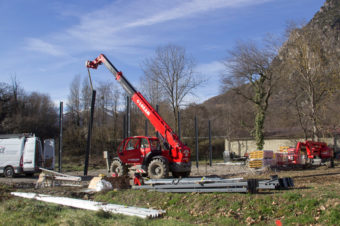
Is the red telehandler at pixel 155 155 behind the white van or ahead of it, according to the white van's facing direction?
behind

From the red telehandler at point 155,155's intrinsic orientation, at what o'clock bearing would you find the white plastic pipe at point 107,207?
The white plastic pipe is roughly at 8 o'clock from the red telehandler.

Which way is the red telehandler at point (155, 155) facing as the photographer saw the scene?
facing away from the viewer and to the left of the viewer

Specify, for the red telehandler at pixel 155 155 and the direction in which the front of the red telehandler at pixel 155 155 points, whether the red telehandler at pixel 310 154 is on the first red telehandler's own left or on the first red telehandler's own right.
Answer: on the first red telehandler's own right

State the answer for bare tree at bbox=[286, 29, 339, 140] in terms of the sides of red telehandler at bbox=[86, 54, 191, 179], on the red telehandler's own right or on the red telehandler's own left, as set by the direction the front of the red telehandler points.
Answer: on the red telehandler's own right

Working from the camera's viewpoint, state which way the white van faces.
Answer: facing away from the viewer and to the left of the viewer

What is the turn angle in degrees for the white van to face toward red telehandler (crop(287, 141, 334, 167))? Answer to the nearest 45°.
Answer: approximately 135° to its right
